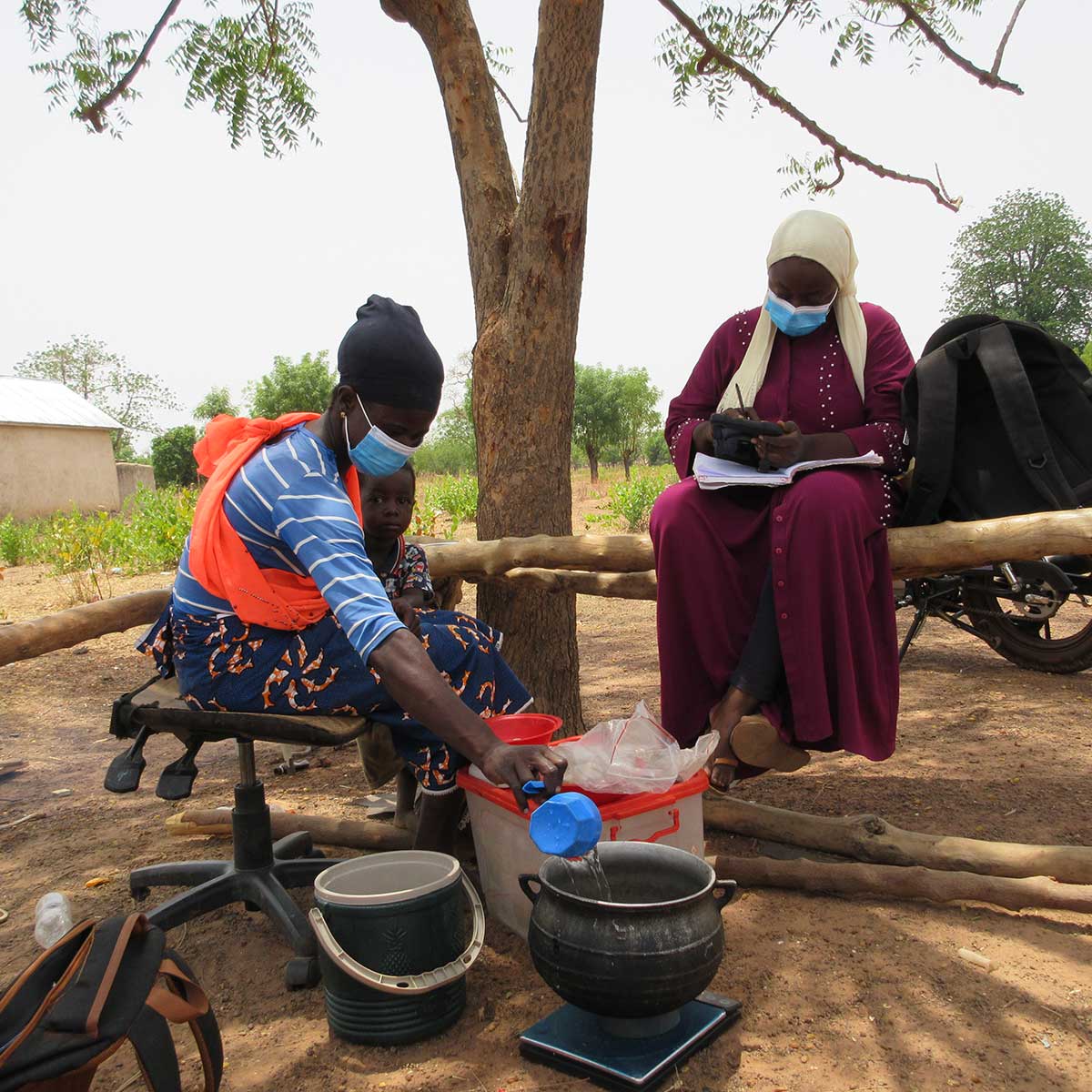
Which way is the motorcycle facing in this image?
to the viewer's left

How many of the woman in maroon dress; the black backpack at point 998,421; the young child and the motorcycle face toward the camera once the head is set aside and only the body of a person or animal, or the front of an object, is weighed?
2

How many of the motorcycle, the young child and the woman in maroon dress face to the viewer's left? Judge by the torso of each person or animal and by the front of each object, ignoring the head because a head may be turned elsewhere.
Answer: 1

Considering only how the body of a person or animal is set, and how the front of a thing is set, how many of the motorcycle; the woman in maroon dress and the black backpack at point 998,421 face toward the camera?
1

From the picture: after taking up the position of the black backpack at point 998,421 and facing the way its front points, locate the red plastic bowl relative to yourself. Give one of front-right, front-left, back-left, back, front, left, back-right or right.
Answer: back-left

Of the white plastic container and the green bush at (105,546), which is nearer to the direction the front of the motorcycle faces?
the green bush

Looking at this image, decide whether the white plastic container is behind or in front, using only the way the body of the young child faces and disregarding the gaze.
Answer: in front

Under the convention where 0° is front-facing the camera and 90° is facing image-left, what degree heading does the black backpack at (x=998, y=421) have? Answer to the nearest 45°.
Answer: approximately 180°

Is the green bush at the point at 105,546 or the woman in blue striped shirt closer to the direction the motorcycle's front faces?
the green bush

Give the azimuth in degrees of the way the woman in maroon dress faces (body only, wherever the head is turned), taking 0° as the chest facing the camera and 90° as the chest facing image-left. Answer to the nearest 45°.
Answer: approximately 0°

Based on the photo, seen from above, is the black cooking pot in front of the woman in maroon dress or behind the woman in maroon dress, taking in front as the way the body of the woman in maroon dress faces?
in front

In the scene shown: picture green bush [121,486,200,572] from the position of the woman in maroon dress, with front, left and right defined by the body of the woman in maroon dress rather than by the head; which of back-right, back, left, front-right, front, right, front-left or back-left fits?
back-right

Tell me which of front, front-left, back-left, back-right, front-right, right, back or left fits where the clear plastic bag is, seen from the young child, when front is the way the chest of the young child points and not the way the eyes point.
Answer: front-left
